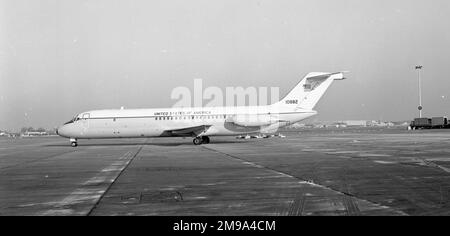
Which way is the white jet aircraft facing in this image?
to the viewer's left
